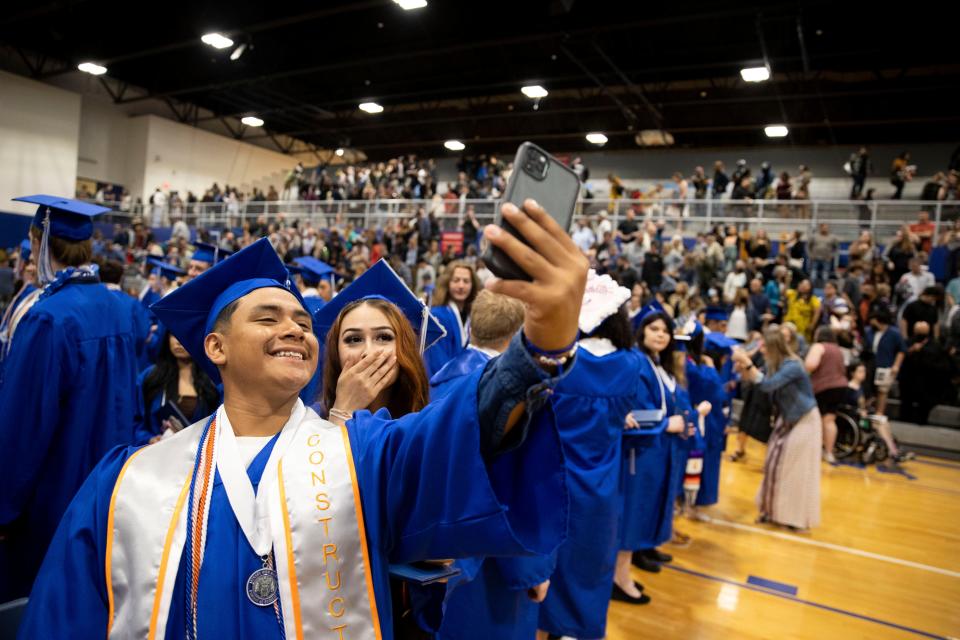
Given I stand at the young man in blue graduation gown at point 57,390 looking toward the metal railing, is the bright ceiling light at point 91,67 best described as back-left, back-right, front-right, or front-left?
front-left

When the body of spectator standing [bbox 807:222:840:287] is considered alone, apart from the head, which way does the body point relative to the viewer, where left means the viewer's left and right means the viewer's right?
facing the viewer

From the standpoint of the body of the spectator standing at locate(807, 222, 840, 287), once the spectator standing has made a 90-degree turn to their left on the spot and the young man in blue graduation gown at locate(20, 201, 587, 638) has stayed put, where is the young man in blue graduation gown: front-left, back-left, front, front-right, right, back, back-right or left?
right

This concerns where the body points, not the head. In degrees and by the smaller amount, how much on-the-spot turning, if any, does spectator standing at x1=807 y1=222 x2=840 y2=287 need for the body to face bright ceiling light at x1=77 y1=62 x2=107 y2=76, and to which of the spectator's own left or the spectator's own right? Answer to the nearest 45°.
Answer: approximately 90° to the spectator's own right

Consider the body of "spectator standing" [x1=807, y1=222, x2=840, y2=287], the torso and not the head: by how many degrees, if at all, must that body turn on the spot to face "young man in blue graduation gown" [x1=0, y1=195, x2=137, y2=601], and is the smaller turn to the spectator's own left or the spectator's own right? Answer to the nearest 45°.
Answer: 0° — they already face them

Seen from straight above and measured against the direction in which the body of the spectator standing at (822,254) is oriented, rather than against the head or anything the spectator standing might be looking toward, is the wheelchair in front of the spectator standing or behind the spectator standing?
in front

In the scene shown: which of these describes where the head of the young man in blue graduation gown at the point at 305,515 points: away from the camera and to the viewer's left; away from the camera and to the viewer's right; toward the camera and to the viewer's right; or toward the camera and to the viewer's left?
toward the camera and to the viewer's right
